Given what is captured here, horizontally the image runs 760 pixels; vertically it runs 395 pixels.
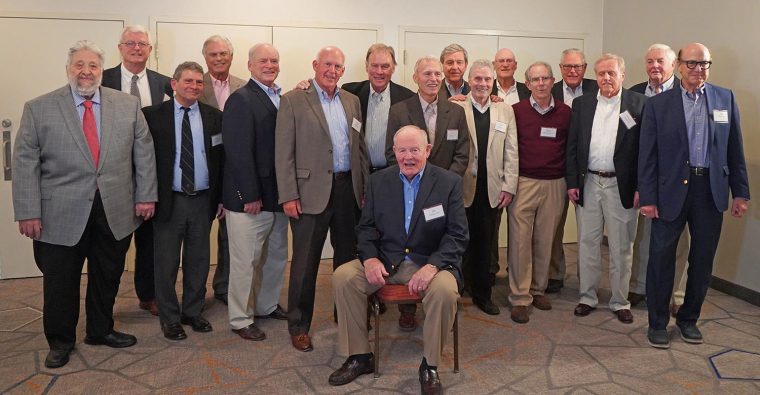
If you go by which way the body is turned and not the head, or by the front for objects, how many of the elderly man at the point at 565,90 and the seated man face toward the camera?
2

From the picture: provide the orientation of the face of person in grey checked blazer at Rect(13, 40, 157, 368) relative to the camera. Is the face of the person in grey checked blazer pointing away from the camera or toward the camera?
toward the camera

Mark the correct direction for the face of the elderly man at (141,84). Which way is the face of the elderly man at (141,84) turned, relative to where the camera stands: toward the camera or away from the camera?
toward the camera

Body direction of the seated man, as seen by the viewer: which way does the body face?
toward the camera

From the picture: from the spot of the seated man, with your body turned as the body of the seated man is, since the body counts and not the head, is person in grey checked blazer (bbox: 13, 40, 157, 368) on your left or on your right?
on your right

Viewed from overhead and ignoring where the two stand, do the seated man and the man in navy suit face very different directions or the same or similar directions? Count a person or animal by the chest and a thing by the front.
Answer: same or similar directions

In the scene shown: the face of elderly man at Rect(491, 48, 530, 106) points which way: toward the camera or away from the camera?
toward the camera

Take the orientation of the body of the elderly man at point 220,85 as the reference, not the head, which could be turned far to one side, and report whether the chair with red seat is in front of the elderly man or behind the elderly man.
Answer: in front

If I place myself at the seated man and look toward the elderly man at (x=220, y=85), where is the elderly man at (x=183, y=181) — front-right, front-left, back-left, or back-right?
front-left

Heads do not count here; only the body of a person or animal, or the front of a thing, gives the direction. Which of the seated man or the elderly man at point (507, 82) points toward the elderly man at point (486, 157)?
the elderly man at point (507, 82)

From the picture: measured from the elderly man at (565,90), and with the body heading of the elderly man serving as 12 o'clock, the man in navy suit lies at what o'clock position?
The man in navy suit is roughly at 11 o'clock from the elderly man.

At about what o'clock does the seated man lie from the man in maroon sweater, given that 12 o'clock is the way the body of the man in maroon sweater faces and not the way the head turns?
The seated man is roughly at 1 o'clock from the man in maroon sweater.

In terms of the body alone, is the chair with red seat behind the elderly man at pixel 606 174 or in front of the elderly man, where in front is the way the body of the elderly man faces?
in front

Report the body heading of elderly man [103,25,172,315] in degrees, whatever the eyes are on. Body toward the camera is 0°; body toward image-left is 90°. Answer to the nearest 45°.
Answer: approximately 0°

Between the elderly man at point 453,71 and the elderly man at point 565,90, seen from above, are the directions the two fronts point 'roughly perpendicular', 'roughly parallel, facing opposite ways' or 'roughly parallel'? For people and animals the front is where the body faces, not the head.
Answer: roughly parallel
